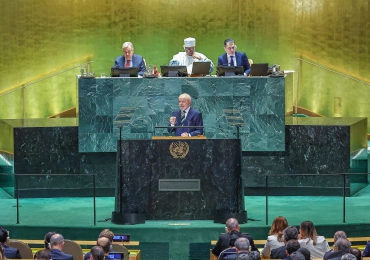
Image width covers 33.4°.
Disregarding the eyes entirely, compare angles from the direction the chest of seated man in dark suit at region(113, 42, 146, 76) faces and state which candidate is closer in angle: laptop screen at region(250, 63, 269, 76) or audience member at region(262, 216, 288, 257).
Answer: the audience member

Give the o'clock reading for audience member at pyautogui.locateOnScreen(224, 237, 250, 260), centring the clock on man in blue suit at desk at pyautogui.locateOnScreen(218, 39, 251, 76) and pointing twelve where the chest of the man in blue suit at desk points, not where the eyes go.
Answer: The audience member is roughly at 12 o'clock from the man in blue suit at desk.

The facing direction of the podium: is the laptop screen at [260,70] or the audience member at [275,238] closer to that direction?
the audience member

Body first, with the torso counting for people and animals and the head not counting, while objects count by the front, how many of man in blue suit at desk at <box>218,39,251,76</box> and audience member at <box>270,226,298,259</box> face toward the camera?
1

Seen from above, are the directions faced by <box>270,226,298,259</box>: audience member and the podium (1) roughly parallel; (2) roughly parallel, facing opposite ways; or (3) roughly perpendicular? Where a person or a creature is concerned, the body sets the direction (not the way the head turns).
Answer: roughly parallel, facing opposite ways

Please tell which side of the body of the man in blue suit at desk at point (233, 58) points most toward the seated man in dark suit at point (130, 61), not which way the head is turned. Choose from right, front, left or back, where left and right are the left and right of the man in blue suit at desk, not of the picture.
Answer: right

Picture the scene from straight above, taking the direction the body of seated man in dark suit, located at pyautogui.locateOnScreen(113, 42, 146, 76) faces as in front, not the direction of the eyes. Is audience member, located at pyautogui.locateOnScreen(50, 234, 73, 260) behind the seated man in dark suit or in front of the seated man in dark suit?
in front

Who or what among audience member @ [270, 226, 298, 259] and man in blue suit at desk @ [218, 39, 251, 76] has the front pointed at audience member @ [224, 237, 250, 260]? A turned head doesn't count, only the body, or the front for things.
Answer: the man in blue suit at desk

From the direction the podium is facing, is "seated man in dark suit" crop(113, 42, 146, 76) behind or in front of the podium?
behind

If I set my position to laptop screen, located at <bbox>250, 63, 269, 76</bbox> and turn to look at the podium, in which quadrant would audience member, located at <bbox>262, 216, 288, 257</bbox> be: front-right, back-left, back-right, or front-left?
front-left

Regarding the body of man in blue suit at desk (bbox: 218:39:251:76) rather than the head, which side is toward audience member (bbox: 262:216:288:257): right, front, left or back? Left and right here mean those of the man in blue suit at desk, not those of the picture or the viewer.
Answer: front

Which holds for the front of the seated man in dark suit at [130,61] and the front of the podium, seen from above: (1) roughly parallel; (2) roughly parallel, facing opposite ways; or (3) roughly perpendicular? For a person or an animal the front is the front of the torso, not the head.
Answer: roughly parallel

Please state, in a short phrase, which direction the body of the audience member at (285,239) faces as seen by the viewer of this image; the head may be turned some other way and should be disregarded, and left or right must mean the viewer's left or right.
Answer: facing away from the viewer

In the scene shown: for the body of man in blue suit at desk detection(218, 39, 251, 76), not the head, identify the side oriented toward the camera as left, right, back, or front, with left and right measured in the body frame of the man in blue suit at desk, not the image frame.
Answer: front

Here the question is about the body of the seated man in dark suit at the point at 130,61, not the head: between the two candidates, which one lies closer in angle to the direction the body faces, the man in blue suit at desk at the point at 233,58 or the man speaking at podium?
the man speaking at podium

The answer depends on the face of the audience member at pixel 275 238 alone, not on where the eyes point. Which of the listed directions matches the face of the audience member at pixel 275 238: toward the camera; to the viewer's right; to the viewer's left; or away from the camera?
away from the camera

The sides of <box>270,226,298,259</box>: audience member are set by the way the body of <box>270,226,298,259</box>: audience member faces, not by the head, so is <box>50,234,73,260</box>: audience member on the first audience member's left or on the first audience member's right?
on the first audience member's left

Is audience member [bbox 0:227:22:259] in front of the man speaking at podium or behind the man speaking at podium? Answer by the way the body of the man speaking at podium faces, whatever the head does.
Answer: in front
